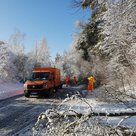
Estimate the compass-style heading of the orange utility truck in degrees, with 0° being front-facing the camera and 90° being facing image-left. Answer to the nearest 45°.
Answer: approximately 45°

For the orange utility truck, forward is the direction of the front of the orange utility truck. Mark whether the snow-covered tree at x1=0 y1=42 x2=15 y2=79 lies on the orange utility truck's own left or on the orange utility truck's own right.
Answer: on the orange utility truck's own right
